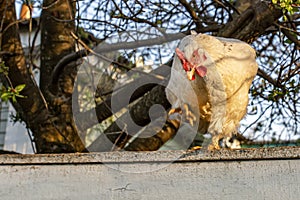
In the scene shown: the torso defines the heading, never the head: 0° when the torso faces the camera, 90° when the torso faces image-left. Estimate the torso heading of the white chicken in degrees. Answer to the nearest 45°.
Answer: approximately 45°

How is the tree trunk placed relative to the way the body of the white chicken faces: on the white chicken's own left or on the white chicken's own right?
on the white chicken's own right
